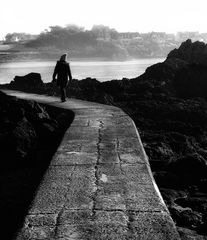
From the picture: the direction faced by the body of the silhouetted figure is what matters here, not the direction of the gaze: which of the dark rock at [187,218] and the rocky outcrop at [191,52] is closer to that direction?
the rocky outcrop

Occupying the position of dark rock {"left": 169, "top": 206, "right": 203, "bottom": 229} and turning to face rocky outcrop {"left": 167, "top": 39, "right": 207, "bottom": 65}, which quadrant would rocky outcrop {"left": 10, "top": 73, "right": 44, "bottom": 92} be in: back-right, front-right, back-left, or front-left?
front-left

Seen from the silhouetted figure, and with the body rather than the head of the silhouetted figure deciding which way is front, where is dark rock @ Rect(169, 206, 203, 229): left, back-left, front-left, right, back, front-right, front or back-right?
back

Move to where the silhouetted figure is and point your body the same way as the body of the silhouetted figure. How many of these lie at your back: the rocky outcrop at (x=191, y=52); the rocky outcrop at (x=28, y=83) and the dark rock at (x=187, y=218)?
1

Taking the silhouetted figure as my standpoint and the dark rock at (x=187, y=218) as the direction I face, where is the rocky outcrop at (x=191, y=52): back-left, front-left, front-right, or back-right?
back-left

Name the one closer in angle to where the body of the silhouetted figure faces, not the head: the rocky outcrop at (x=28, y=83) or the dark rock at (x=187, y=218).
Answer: the rocky outcrop

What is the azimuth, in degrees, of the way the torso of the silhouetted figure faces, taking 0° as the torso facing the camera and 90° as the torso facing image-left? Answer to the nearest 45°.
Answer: approximately 180°

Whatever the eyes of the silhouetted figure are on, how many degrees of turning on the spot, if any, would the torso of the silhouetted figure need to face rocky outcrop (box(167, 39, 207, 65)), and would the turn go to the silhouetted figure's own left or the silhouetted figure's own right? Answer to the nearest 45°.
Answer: approximately 45° to the silhouetted figure's own right

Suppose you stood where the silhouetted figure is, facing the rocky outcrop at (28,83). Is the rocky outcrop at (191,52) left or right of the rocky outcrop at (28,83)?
right

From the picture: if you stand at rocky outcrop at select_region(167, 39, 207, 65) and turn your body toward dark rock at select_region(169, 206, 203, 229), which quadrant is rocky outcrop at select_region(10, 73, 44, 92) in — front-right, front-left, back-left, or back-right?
front-right

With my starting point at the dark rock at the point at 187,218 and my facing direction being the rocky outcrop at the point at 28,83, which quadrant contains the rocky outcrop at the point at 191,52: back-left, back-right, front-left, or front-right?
front-right
